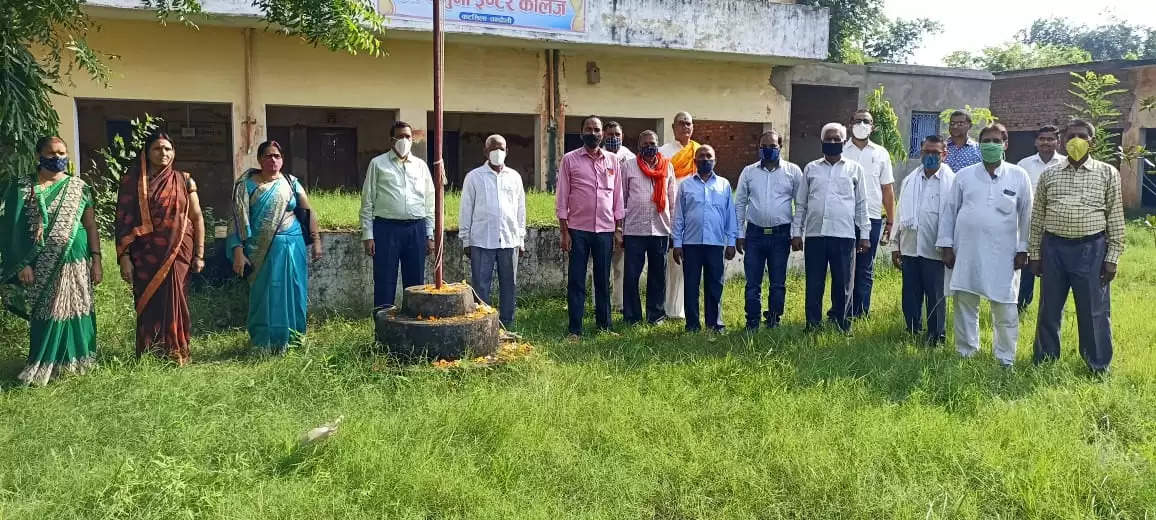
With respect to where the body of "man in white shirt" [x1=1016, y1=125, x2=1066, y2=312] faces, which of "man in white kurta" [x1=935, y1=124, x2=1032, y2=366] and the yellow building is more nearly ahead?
the man in white kurta

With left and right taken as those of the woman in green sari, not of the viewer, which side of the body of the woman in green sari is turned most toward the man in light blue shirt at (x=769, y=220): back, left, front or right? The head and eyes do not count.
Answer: left

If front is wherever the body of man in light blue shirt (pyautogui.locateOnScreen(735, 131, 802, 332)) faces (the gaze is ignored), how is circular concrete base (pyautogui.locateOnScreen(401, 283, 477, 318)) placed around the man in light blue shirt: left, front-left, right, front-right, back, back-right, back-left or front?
front-right

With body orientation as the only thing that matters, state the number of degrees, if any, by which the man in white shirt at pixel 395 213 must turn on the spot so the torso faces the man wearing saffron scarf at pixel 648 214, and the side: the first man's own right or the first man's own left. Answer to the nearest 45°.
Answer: approximately 90° to the first man's own left

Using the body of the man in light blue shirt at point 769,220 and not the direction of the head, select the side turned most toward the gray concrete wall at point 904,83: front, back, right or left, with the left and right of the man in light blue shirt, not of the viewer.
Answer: back

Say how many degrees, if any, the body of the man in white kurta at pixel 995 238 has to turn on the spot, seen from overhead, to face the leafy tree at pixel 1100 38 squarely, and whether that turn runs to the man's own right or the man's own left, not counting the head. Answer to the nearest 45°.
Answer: approximately 180°

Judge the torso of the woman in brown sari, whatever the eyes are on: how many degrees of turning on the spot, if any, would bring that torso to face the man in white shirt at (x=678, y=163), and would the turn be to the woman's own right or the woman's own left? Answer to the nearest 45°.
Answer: approximately 90° to the woman's own left

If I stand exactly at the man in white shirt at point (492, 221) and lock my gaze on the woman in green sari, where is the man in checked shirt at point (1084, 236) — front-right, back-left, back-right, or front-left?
back-left

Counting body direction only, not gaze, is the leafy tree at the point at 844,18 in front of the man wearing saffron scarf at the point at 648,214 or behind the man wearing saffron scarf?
behind

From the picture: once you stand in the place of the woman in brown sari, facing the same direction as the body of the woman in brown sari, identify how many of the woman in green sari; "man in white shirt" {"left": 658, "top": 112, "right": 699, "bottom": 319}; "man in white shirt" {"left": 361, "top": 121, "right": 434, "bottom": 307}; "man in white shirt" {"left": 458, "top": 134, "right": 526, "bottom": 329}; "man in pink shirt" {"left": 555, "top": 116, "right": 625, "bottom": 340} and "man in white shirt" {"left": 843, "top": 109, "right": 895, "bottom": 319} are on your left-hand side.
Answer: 5

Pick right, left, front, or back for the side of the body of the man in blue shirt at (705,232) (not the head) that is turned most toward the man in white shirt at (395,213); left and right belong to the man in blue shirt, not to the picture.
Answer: right

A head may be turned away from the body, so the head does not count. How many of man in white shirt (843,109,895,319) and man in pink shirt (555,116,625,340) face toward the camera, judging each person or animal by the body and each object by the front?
2

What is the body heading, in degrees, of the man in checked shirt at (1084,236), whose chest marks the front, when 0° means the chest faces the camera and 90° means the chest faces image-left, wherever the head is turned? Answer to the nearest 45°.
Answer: approximately 0°
